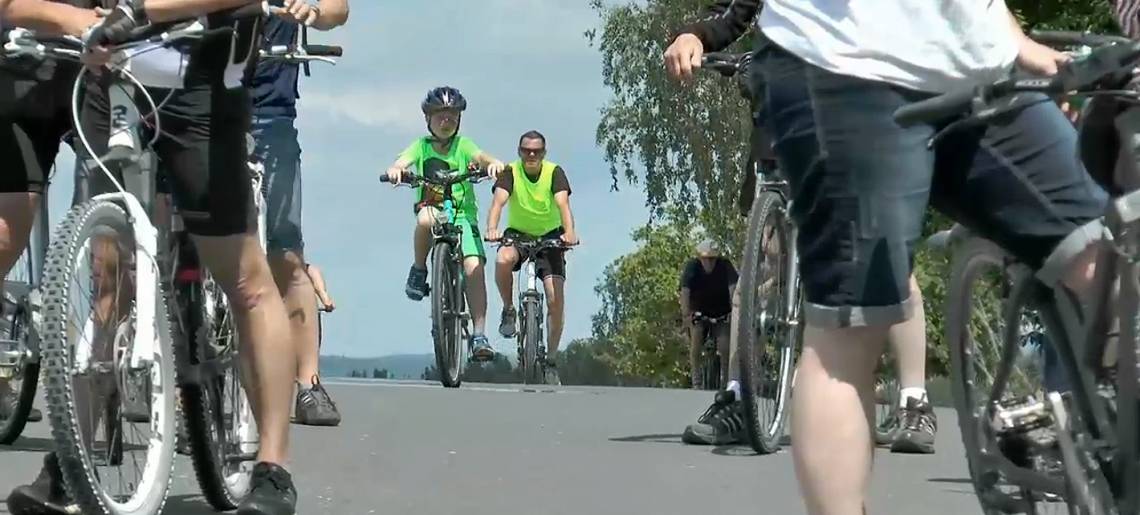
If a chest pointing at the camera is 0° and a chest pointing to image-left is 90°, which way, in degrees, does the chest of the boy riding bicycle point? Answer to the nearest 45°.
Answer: approximately 0°

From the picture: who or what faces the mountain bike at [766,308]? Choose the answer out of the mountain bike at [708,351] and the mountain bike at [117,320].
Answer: the mountain bike at [708,351]

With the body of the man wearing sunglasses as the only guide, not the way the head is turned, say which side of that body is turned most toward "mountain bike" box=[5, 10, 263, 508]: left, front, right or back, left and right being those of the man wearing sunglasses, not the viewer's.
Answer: front

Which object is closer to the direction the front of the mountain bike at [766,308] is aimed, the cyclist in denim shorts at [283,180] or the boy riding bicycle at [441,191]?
the cyclist in denim shorts

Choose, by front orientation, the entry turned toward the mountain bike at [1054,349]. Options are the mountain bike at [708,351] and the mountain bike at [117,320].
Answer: the mountain bike at [708,351]

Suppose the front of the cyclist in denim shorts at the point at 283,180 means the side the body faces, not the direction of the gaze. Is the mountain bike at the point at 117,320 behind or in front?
in front
